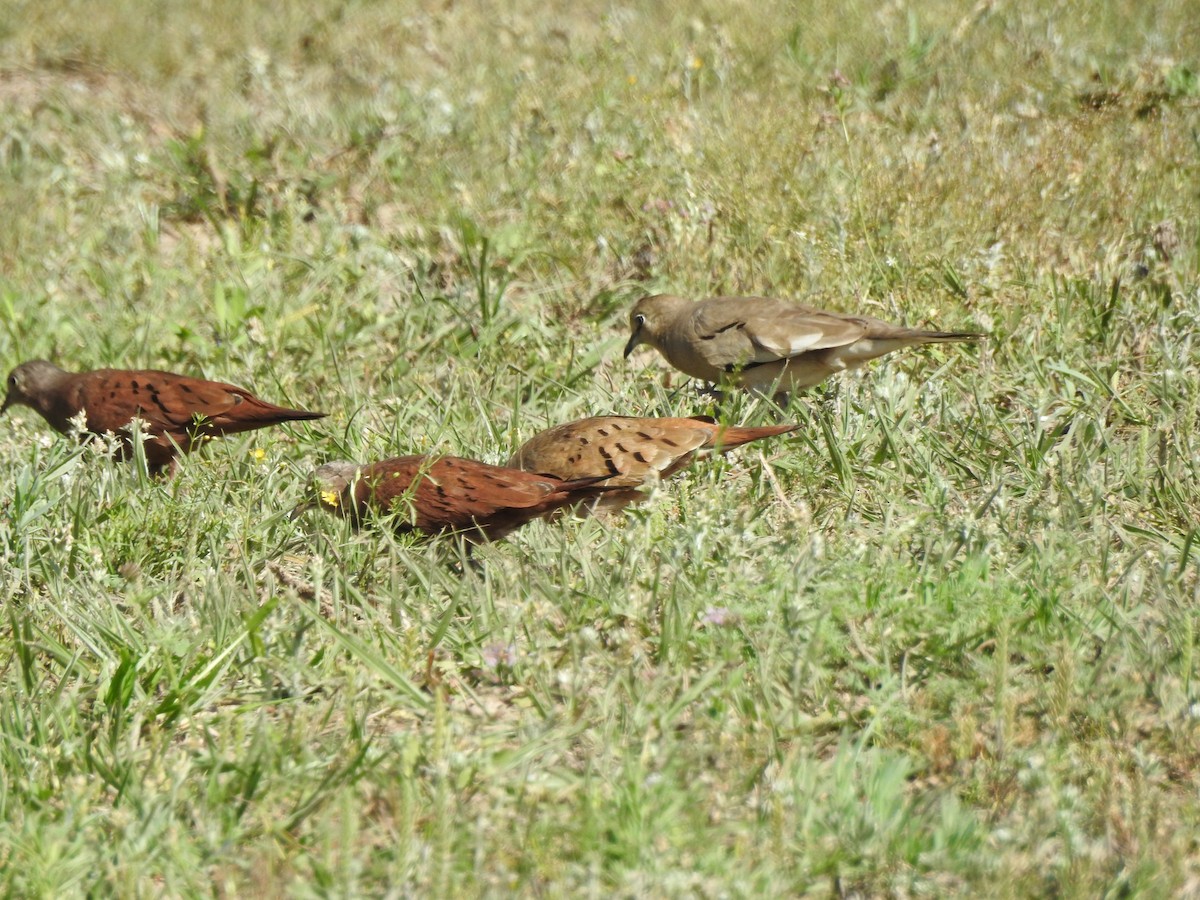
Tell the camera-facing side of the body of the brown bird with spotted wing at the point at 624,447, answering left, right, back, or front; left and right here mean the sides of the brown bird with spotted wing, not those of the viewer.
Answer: left

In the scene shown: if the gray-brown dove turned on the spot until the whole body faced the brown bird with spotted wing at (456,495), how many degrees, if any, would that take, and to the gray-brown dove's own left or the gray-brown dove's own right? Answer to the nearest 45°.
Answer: approximately 45° to the gray-brown dove's own left

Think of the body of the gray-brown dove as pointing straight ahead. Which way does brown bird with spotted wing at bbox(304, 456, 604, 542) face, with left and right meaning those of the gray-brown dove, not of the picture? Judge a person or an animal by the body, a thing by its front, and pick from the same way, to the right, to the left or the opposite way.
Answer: the same way

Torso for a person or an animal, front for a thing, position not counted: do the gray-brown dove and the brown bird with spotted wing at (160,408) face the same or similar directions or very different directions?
same or similar directions

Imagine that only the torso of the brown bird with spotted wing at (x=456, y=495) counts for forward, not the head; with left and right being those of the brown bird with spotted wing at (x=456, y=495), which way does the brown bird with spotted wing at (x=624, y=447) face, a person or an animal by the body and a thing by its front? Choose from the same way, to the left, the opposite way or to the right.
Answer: the same way

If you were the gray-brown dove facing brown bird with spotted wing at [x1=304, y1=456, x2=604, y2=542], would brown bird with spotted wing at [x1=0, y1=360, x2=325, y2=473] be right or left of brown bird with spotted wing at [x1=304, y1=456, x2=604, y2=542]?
right

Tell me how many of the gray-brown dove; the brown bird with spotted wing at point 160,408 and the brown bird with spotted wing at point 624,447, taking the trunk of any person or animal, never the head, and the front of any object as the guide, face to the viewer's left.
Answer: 3

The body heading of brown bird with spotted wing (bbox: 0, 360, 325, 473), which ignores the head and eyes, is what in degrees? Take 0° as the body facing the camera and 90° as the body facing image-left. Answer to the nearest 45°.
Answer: approximately 90°

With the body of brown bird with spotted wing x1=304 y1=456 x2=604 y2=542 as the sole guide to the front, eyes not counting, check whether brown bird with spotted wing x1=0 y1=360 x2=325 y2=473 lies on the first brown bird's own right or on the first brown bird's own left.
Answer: on the first brown bird's own right

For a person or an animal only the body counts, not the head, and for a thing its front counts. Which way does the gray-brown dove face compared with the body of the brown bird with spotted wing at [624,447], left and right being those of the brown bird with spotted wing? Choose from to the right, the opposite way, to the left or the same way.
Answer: the same way

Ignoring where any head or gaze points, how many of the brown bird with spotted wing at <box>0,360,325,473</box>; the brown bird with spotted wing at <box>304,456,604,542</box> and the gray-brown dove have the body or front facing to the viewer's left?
3

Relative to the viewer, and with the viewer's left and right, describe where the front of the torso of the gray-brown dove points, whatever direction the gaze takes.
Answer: facing to the left of the viewer

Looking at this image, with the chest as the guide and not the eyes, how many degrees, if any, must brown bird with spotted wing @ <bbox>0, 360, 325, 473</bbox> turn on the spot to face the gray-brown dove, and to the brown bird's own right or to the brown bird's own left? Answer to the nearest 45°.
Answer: approximately 180°

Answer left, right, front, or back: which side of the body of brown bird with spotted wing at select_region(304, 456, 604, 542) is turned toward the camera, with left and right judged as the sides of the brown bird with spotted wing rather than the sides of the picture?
left

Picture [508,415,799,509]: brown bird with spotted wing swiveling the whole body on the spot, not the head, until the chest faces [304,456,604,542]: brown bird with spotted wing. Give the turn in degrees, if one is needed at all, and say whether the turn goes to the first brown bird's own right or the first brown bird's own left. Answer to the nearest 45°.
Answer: approximately 45° to the first brown bird's own left

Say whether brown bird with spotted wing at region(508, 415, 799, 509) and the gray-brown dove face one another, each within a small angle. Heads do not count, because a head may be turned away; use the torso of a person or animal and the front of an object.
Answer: no

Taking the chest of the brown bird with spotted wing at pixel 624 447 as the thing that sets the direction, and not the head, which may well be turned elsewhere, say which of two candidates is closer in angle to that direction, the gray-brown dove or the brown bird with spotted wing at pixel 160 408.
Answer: the brown bird with spotted wing

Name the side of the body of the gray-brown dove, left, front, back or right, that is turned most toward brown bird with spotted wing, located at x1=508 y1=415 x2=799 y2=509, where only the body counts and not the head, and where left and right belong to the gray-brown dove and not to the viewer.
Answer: left

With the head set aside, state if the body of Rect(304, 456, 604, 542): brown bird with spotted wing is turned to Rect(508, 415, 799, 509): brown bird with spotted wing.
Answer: no
